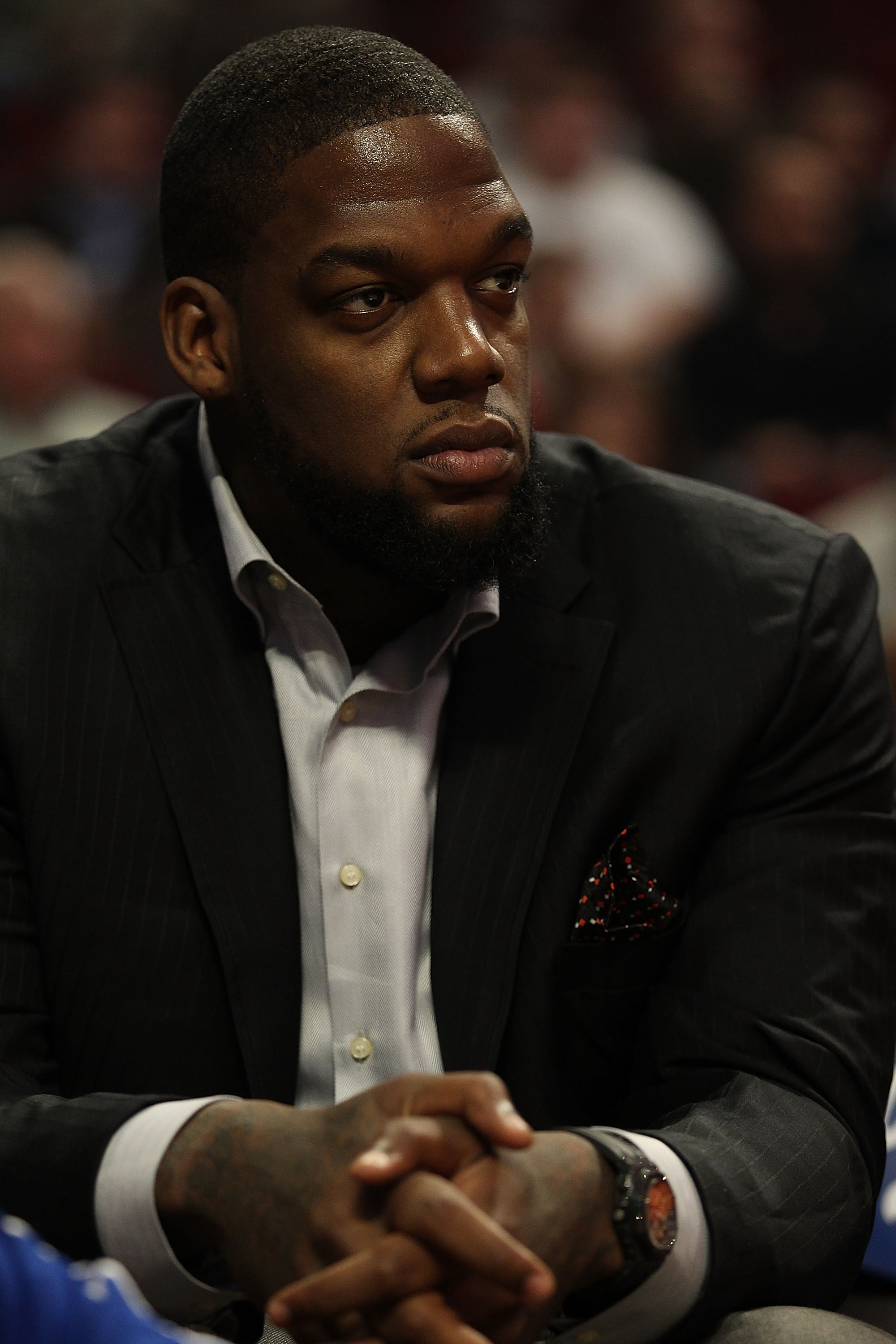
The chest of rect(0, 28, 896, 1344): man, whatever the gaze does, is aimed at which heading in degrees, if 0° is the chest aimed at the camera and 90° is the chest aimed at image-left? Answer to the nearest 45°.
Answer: approximately 0°
